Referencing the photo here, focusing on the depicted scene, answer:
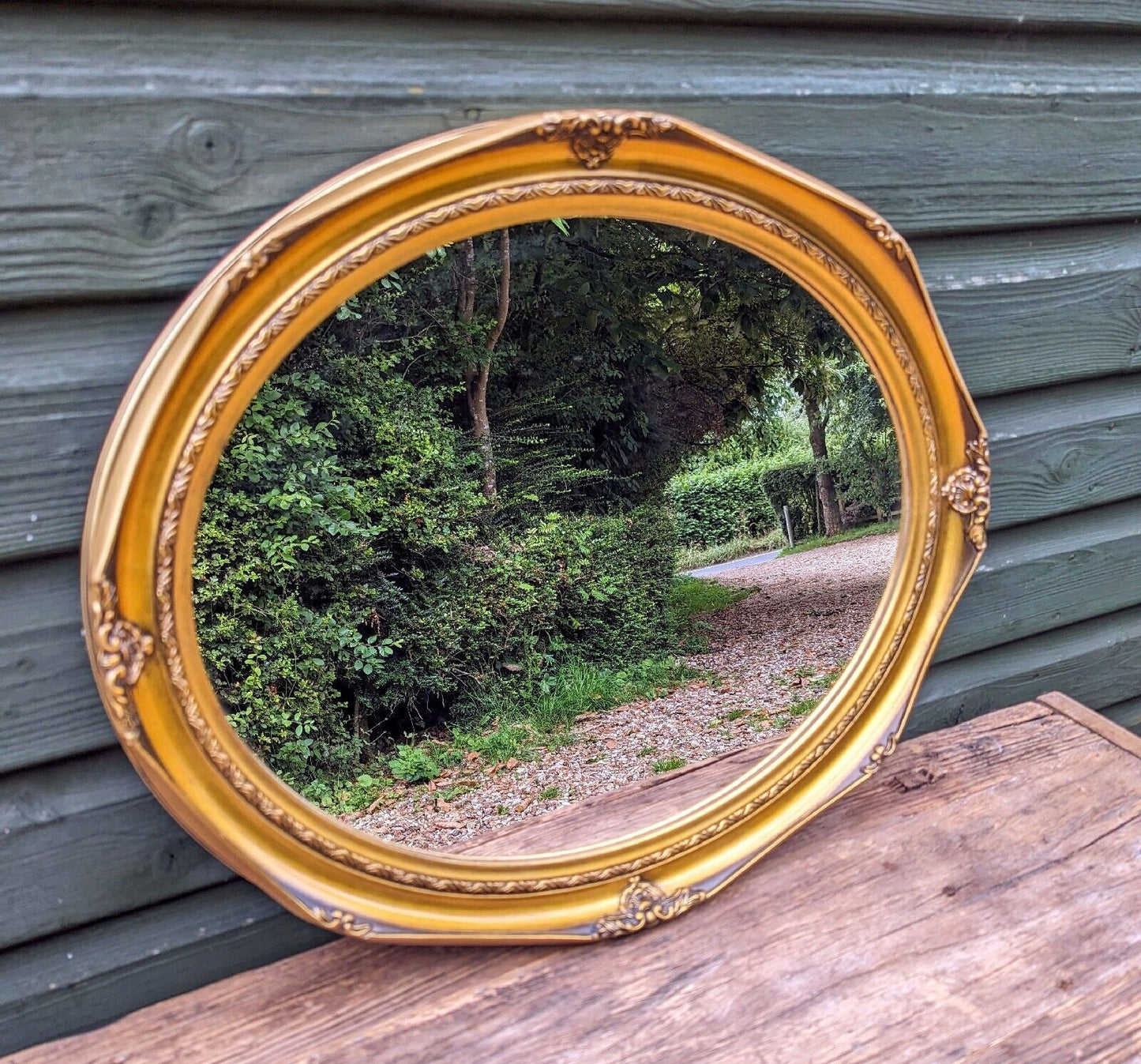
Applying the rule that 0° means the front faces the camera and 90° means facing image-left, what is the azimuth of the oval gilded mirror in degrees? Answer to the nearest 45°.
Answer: approximately 315°
